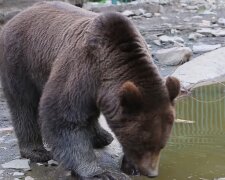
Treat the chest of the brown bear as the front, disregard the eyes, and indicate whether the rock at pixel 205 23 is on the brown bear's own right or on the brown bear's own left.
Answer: on the brown bear's own left

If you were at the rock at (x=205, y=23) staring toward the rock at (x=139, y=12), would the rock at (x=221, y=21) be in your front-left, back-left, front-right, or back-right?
back-right

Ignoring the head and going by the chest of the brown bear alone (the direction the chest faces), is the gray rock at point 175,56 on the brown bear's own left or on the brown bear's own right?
on the brown bear's own left

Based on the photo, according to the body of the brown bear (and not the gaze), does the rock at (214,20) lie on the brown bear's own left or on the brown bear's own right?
on the brown bear's own left

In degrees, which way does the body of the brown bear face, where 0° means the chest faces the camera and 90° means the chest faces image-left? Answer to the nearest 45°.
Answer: approximately 315°

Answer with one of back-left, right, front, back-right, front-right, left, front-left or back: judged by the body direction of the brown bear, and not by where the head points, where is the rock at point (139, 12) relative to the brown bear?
back-left

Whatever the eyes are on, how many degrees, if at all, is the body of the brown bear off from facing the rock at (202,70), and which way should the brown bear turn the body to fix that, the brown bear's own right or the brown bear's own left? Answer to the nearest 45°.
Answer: approximately 90° to the brown bear's own left

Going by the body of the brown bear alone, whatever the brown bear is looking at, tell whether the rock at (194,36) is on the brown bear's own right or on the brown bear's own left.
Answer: on the brown bear's own left
